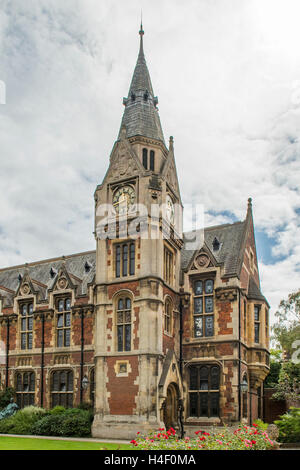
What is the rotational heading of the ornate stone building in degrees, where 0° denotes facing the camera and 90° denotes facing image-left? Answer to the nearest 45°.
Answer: approximately 0°

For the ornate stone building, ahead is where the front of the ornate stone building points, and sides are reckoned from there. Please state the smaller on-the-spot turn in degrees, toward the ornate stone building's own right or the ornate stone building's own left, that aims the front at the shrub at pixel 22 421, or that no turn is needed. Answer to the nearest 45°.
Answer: approximately 90° to the ornate stone building's own right
